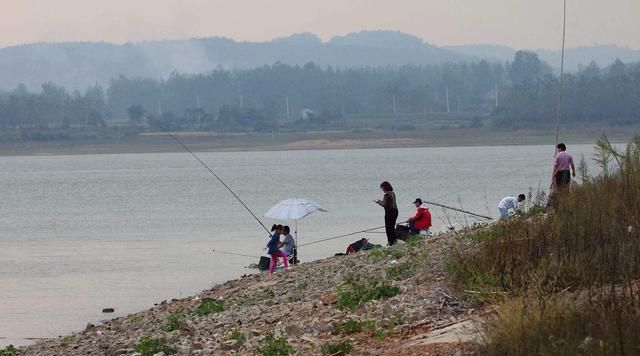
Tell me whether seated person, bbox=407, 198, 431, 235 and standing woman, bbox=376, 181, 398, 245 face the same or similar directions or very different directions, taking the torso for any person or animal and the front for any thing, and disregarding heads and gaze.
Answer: same or similar directions

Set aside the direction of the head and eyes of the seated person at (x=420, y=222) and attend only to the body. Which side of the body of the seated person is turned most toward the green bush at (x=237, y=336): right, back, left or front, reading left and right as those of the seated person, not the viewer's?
left

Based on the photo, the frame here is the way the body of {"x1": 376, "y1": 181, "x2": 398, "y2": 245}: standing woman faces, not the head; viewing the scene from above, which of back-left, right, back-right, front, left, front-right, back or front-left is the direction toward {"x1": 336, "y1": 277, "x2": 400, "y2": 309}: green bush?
left

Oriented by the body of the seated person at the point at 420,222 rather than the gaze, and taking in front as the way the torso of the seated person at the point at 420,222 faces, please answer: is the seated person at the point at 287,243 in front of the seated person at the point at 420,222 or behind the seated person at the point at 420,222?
in front

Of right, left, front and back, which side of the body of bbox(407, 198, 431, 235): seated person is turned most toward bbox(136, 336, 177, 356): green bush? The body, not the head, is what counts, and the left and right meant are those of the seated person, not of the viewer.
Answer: left

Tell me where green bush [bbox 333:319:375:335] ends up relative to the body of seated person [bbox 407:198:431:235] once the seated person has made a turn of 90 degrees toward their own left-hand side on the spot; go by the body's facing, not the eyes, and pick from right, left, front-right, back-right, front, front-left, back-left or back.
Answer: front

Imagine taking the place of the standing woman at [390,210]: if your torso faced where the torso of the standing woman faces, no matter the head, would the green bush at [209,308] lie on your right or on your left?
on your left

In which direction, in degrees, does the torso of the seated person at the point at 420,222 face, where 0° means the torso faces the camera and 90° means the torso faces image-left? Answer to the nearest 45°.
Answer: approximately 90°

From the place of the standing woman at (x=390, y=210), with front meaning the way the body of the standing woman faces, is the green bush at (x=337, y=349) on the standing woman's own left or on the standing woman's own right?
on the standing woman's own left

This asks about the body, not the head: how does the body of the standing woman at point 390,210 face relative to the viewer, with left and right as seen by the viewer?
facing to the left of the viewer
